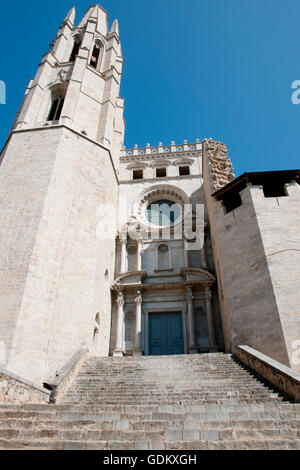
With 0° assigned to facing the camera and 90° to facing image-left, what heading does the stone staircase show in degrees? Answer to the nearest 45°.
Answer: approximately 0°

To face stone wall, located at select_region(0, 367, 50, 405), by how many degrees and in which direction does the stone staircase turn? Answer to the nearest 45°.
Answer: approximately 135° to its right

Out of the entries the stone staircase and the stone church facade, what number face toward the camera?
2

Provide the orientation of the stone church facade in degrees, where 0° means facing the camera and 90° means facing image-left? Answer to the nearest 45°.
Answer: approximately 0°
